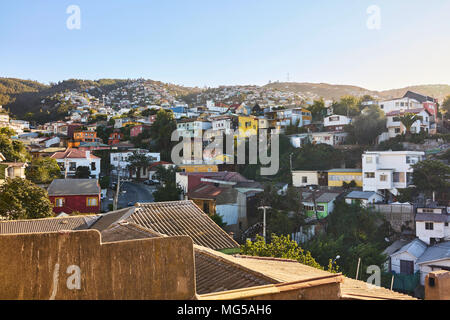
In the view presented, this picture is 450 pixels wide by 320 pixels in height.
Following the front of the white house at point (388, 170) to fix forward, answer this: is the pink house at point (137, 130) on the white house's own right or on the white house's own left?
on the white house's own right

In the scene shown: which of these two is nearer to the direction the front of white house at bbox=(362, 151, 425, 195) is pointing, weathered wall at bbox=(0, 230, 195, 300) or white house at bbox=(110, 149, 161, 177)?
the weathered wall

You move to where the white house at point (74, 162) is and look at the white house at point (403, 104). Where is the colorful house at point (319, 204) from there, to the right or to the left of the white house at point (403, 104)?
right

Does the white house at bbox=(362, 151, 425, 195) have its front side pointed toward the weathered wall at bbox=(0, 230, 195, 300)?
yes

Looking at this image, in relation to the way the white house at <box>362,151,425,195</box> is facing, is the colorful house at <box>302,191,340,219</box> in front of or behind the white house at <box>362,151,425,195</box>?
in front

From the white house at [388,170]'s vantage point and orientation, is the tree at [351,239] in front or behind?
in front

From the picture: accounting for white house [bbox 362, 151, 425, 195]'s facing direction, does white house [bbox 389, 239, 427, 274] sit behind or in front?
in front

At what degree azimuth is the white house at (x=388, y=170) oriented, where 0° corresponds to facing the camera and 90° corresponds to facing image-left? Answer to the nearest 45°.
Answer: approximately 0°

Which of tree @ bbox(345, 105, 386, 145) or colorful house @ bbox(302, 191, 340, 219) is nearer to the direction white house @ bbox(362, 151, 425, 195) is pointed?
the colorful house

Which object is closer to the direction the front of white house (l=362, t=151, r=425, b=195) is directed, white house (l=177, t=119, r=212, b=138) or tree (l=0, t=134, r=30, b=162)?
the tree

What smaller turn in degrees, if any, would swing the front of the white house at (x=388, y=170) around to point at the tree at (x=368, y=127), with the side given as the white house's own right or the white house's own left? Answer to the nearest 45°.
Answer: approximately 180°

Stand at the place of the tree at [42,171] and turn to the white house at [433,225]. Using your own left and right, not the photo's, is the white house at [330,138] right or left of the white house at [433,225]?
left
